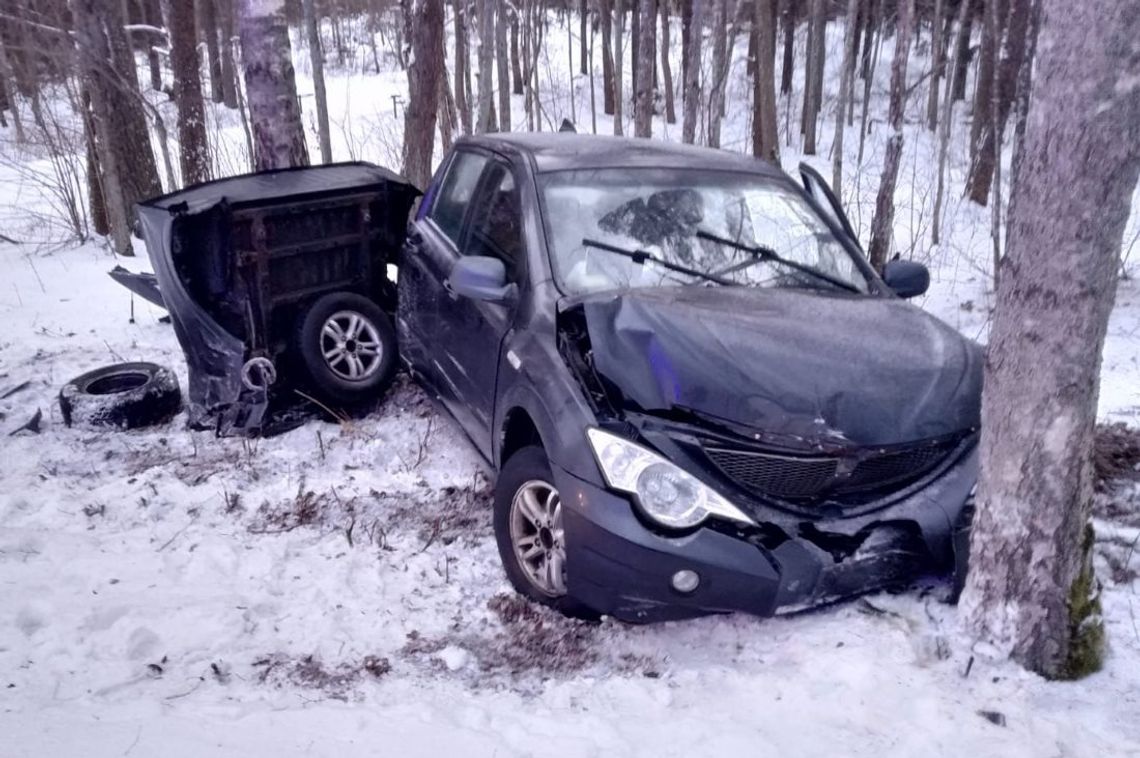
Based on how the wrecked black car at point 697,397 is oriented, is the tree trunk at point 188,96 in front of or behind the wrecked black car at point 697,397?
behind

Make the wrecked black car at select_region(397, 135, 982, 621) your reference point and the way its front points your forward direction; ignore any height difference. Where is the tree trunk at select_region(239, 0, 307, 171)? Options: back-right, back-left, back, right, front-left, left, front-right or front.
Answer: back

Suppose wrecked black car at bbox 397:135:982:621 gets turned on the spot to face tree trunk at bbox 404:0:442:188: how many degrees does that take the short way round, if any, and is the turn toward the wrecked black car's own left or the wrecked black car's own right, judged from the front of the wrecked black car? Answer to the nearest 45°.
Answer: approximately 135° to the wrecked black car's own left

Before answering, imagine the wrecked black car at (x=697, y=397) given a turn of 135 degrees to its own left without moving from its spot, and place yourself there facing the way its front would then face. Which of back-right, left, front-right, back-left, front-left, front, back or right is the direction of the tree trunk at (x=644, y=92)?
front

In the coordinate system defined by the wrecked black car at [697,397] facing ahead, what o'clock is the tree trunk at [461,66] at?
The tree trunk is roughly at 7 o'clock from the wrecked black car.

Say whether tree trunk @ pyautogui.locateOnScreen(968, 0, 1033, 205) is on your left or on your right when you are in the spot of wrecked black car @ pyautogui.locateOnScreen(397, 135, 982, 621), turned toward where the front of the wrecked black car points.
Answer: on your left

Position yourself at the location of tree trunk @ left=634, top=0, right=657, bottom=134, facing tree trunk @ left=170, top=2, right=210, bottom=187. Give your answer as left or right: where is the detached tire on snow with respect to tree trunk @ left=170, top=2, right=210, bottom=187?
left

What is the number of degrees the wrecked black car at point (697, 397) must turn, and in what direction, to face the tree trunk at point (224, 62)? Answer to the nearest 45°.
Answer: approximately 180°

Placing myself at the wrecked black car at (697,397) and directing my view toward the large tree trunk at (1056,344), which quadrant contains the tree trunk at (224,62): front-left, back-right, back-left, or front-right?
back-left

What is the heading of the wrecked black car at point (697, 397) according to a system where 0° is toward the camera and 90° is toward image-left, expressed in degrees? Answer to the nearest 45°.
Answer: approximately 315°

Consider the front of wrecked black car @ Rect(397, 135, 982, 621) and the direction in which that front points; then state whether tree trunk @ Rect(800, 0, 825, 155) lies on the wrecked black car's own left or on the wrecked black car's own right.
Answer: on the wrecked black car's own left
